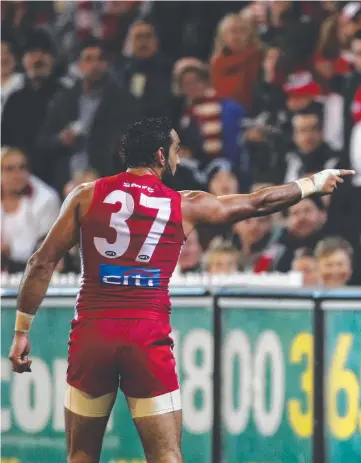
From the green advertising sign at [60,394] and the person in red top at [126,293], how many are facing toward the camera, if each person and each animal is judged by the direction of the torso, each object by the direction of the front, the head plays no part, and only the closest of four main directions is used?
1

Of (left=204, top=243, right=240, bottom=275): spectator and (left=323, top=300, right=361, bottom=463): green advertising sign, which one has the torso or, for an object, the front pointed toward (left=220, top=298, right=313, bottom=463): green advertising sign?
the spectator

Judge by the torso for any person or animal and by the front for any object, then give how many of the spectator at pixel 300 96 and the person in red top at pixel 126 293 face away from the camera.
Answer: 1

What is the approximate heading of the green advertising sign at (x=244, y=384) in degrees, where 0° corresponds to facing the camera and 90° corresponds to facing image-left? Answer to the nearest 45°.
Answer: approximately 0°

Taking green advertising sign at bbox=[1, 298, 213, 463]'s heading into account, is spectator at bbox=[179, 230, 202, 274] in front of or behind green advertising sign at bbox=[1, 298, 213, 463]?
behind
